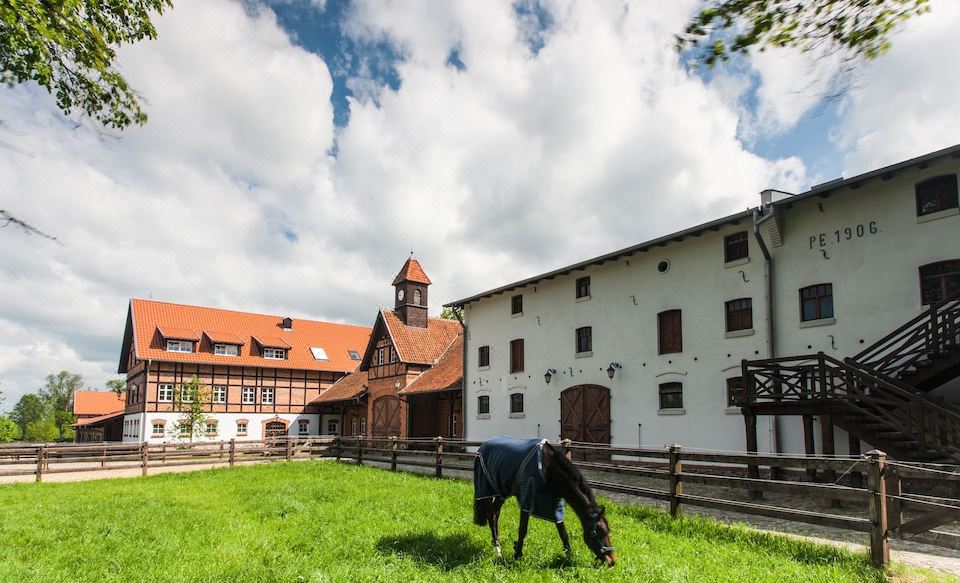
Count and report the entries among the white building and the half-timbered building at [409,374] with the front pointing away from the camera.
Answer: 0

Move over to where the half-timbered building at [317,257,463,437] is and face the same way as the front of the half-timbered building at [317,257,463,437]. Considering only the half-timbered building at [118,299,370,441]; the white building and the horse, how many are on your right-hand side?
1

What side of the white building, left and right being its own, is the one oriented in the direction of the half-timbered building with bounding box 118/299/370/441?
right

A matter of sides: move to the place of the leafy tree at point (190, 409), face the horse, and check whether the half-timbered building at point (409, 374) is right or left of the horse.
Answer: left

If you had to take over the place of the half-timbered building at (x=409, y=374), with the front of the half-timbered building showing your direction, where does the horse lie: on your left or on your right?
on your left

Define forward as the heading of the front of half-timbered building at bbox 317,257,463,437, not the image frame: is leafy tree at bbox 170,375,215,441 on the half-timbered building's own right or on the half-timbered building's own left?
on the half-timbered building's own right

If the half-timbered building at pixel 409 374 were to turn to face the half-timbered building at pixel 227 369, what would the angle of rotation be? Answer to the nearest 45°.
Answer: approximately 90° to its right

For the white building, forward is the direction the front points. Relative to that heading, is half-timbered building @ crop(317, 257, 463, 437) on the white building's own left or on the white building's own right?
on the white building's own right

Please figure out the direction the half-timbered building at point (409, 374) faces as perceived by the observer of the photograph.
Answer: facing the viewer and to the left of the viewer

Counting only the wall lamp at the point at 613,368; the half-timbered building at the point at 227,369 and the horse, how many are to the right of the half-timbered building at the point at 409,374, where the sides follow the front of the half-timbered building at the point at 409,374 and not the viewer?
1
